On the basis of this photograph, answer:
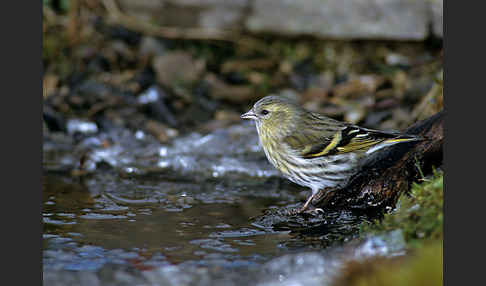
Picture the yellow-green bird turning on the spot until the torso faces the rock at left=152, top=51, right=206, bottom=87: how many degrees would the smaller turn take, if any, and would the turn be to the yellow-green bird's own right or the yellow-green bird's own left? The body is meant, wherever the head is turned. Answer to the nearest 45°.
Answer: approximately 45° to the yellow-green bird's own right

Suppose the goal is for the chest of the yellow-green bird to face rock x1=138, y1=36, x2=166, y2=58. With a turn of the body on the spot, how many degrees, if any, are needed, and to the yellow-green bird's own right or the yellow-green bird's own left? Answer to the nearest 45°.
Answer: approximately 45° to the yellow-green bird's own right

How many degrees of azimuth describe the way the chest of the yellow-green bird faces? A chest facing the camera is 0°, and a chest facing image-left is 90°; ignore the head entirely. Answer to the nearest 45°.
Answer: approximately 90°

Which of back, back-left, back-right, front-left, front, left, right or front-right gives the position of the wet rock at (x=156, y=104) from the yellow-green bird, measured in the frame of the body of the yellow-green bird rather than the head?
front-right

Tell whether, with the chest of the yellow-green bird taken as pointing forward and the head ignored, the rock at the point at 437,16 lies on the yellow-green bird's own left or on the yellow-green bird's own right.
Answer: on the yellow-green bird's own right

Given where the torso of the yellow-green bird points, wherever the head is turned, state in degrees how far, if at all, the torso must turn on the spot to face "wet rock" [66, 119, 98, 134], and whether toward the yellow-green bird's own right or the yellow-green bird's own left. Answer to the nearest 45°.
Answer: approximately 45° to the yellow-green bird's own right

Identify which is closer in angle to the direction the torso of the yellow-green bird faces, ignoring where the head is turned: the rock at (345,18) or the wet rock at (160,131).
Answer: the wet rock

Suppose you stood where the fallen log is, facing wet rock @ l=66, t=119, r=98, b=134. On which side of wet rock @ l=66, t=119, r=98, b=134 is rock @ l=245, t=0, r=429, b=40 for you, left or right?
right

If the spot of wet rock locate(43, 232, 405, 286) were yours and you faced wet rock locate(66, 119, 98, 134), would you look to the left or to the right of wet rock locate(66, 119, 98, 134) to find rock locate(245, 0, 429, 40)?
right

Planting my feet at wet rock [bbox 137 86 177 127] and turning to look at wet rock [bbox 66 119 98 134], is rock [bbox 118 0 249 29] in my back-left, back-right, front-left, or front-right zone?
back-right
